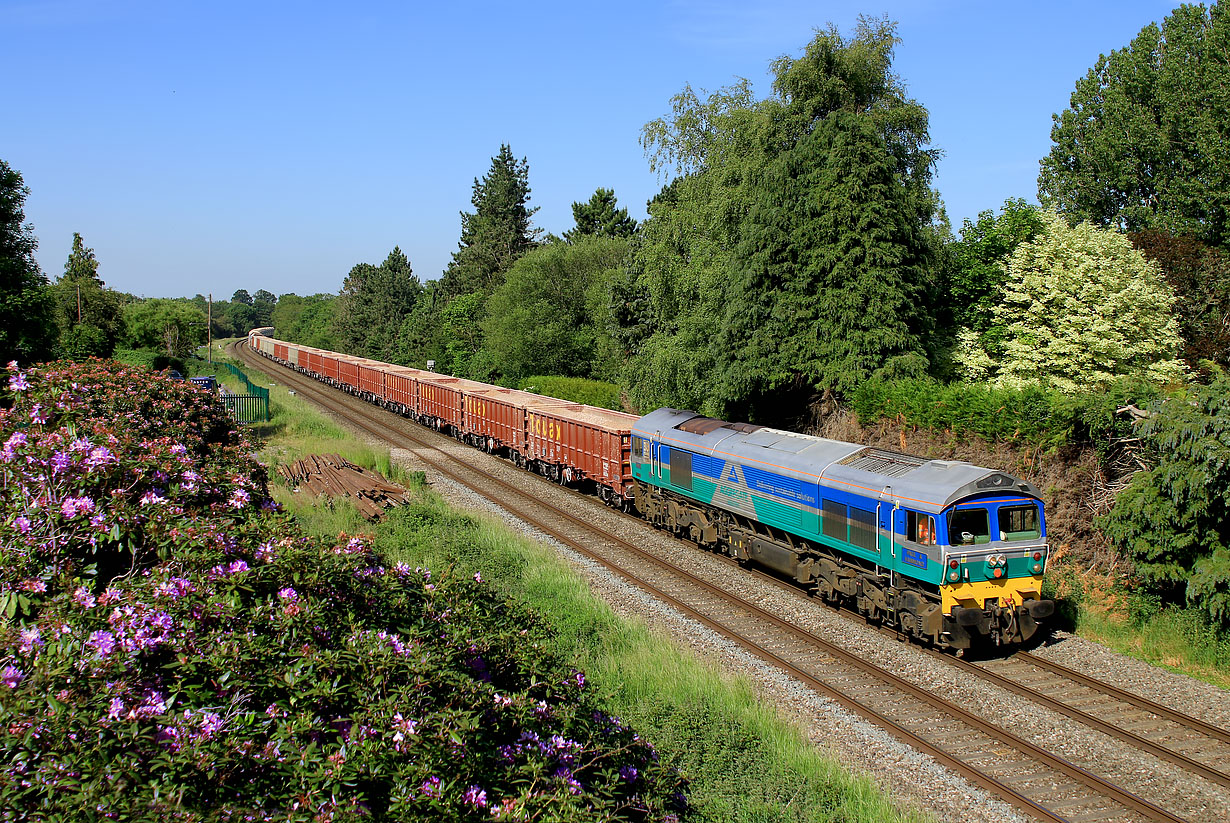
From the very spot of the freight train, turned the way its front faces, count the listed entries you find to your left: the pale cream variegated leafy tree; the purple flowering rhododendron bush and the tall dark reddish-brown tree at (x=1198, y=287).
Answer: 2

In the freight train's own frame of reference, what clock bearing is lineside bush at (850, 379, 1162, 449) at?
The lineside bush is roughly at 9 o'clock from the freight train.

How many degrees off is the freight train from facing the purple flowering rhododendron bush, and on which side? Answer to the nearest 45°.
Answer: approximately 90° to its right

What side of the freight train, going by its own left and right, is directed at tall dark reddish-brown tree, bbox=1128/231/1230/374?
left

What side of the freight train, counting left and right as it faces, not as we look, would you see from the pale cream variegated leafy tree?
left

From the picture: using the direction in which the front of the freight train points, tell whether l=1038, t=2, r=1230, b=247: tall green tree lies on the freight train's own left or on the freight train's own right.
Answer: on the freight train's own left

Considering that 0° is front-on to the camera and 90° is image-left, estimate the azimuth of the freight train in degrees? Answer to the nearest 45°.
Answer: approximately 315°
